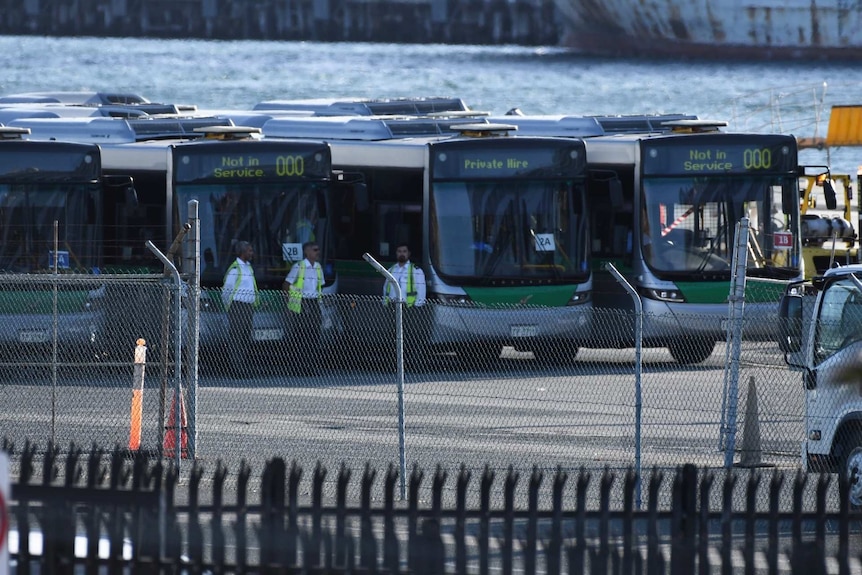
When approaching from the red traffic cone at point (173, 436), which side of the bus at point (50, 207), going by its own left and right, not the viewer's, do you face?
front

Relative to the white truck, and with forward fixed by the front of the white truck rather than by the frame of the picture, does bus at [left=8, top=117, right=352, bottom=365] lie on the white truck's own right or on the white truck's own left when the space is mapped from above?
on the white truck's own right

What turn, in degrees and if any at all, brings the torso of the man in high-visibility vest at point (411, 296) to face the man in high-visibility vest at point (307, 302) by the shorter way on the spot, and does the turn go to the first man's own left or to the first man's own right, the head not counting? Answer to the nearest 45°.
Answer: approximately 45° to the first man's own right

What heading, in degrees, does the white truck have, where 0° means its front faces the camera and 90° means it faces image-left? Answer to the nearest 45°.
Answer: approximately 90°

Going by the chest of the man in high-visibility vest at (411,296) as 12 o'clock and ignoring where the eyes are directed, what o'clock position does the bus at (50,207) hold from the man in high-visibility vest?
The bus is roughly at 3 o'clock from the man in high-visibility vest.

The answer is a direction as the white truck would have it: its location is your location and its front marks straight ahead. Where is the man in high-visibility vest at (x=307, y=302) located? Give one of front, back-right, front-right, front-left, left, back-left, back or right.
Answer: front-right

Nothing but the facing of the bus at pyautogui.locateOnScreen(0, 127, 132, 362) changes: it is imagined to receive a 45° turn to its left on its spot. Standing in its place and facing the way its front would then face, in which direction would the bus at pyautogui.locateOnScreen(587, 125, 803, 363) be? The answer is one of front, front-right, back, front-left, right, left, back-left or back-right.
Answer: front-left

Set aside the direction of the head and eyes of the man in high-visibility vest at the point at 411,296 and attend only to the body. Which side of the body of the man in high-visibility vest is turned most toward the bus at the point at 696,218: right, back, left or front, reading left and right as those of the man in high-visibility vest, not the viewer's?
left

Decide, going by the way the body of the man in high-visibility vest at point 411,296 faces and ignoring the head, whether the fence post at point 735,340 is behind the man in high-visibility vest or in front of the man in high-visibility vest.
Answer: in front

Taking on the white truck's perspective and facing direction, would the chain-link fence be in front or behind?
in front
